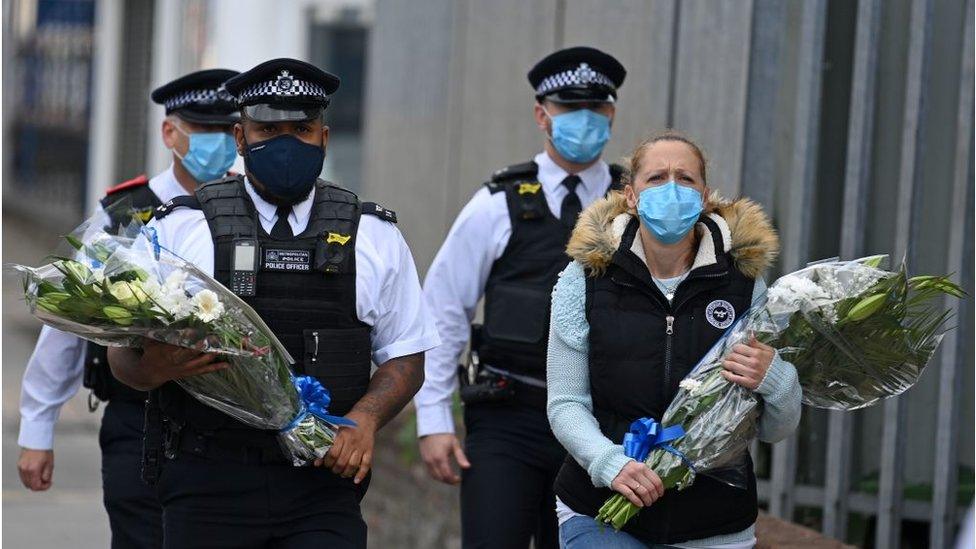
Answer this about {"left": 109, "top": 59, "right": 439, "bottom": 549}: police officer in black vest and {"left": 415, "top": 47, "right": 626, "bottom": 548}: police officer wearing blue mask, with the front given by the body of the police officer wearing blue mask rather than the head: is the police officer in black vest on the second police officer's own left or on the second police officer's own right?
on the second police officer's own right

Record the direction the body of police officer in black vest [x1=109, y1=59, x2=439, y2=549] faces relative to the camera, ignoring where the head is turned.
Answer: toward the camera

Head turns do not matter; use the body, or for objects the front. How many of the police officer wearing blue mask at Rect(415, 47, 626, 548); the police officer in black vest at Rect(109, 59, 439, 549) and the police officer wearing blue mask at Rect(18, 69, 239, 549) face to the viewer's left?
0

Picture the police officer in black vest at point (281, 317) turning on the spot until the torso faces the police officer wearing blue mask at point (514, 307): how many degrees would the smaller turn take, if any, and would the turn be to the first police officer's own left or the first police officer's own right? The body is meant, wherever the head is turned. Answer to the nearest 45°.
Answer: approximately 135° to the first police officer's own left

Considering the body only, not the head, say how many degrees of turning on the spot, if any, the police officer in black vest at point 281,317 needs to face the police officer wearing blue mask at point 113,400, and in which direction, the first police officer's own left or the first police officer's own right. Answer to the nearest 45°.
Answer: approximately 135° to the first police officer's own right

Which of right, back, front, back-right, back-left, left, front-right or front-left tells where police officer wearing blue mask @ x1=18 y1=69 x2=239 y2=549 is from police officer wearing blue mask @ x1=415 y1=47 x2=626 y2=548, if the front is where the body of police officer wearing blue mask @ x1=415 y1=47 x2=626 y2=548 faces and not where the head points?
back-right

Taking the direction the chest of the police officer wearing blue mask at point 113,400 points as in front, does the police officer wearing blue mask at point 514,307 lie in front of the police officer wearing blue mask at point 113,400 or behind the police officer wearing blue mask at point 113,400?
in front

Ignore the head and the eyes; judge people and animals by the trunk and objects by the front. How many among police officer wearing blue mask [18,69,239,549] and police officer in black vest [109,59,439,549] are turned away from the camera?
0

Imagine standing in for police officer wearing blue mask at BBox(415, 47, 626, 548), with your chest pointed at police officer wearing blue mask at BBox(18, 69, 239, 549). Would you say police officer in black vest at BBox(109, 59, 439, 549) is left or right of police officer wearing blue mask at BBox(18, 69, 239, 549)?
left

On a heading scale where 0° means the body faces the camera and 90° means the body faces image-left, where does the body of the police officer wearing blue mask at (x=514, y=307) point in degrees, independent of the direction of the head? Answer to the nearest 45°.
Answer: approximately 315°
